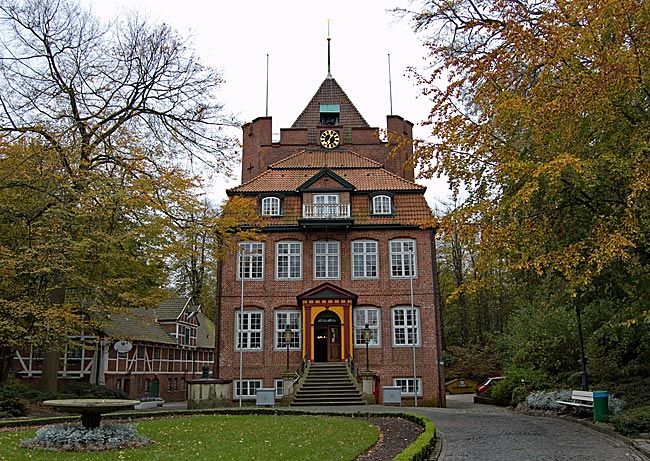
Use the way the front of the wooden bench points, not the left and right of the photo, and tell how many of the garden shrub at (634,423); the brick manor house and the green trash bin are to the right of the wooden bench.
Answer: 1

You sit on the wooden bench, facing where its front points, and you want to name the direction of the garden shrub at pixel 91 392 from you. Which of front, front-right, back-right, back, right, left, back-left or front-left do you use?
front-right

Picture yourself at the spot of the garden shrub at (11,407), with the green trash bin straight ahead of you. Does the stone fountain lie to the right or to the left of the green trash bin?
right

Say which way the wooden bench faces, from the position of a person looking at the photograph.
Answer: facing the viewer and to the left of the viewer

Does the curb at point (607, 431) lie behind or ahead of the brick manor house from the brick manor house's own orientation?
ahead

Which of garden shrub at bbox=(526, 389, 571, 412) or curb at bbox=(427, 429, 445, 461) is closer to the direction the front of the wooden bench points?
the curb

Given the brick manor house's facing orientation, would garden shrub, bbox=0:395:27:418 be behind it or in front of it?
in front

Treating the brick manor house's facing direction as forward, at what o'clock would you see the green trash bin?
The green trash bin is roughly at 11 o'clock from the brick manor house.

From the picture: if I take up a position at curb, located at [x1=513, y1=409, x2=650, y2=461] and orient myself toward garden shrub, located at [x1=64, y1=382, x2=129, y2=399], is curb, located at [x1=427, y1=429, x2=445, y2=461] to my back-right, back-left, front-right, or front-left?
front-left

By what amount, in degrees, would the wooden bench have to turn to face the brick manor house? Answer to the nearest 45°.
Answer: approximately 90° to its right

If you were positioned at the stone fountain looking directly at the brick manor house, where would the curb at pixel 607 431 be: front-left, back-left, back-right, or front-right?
front-right

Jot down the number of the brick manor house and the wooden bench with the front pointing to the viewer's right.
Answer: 0

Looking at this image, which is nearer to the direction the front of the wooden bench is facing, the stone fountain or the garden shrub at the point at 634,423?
the stone fountain

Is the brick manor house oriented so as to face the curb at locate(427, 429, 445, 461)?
yes

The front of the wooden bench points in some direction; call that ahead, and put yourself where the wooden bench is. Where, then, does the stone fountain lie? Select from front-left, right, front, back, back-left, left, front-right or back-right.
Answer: front

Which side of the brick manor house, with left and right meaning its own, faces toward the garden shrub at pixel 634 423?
front

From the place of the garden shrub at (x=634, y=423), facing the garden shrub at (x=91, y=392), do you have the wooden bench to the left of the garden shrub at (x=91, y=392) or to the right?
right

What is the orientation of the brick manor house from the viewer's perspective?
toward the camera

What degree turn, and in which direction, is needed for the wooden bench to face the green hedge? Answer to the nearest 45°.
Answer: approximately 45° to its right
